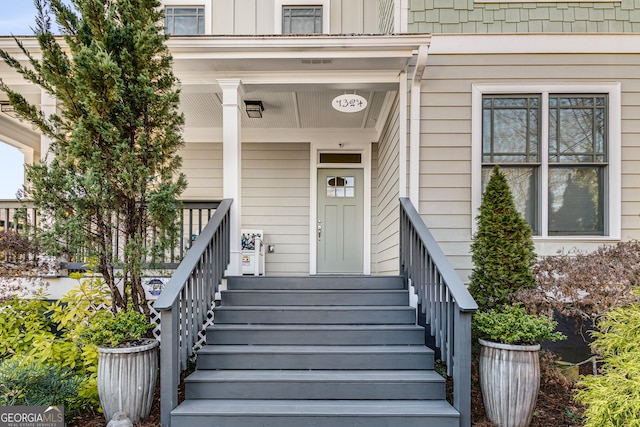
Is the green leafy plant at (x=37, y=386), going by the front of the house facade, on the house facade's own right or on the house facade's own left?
on the house facade's own right

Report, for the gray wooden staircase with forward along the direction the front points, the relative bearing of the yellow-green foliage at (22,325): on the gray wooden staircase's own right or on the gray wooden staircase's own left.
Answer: on the gray wooden staircase's own right

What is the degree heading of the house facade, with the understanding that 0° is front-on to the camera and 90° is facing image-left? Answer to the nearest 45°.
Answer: approximately 0°

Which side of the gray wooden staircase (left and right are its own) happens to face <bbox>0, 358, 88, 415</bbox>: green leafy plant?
right

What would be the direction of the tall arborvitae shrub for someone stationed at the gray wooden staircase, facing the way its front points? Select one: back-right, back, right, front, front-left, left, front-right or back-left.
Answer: left

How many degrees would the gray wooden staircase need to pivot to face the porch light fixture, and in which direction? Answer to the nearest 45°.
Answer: approximately 180°

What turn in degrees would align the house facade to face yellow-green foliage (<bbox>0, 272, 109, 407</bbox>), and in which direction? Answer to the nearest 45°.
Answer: approximately 90° to its right

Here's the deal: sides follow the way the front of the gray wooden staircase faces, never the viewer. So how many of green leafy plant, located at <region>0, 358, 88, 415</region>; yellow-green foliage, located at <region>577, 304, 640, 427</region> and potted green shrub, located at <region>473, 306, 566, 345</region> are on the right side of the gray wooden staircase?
1

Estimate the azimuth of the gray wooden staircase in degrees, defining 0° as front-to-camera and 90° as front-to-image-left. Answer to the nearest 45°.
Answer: approximately 0°

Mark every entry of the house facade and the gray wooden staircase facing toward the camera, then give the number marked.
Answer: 2

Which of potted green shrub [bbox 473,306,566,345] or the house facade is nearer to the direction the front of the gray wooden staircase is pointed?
the potted green shrub
